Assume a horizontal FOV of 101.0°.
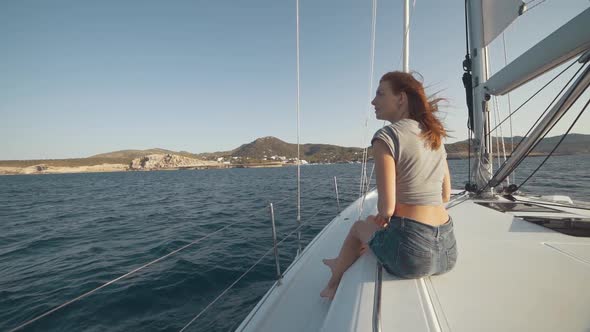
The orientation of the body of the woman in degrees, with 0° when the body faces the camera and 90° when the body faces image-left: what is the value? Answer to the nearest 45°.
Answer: approximately 135°

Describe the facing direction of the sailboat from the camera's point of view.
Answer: facing away from the viewer

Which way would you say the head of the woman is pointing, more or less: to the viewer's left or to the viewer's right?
to the viewer's left
